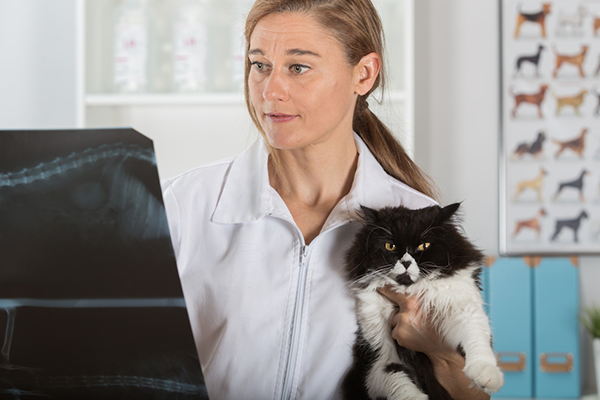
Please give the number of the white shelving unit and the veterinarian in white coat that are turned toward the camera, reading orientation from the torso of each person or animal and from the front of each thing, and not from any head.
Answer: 2

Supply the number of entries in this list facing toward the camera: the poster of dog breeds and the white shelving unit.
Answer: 2

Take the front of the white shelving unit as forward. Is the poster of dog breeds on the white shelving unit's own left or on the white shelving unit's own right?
on the white shelving unit's own left

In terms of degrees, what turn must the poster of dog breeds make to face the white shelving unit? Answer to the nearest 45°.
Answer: approximately 45° to its right

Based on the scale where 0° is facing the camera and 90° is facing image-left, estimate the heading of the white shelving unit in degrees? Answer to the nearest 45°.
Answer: approximately 0°

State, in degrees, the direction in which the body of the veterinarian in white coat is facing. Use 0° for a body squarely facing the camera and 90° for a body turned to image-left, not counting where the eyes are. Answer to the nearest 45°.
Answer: approximately 0°

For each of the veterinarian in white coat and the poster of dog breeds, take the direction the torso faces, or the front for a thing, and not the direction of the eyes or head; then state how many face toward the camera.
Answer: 2

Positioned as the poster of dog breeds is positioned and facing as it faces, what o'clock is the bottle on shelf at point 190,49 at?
The bottle on shelf is roughly at 2 o'clock from the poster of dog breeds.

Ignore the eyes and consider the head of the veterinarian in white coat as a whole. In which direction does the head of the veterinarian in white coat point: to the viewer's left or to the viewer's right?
to the viewer's left
